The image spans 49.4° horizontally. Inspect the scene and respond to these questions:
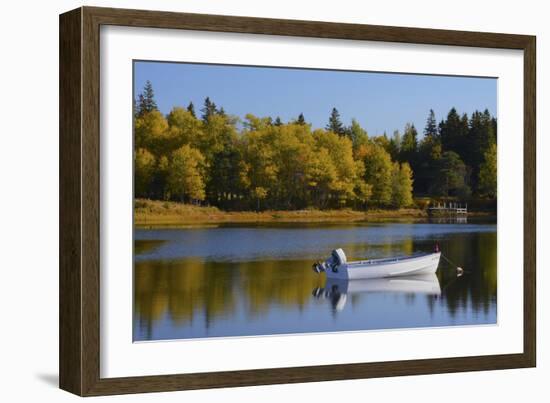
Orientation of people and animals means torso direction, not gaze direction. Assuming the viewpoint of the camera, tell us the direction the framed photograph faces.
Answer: facing the viewer and to the right of the viewer

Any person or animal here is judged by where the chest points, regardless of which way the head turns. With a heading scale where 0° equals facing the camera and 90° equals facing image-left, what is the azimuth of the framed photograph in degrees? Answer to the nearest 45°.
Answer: approximately 315°
